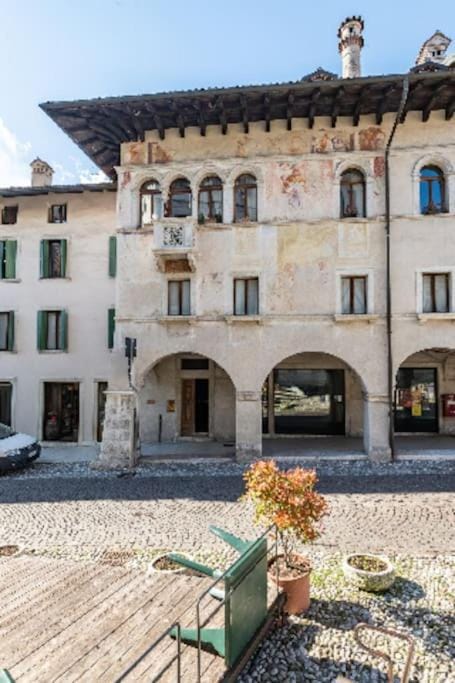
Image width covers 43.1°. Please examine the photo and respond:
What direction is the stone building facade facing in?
toward the camera

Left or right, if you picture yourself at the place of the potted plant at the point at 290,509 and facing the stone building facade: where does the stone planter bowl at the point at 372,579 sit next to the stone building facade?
right

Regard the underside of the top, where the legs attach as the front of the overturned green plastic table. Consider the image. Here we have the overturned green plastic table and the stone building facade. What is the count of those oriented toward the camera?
1

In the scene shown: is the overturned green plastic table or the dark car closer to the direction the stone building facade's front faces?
the overturned green plastic table

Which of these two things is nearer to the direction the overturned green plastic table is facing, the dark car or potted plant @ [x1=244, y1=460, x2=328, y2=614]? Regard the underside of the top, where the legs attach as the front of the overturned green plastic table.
the dark car

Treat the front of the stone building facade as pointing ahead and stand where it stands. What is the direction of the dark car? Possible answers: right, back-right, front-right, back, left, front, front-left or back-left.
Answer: right

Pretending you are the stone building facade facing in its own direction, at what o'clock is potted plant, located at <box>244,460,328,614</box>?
The potted plant is roughly at 12 o'clock from the stone building facade.

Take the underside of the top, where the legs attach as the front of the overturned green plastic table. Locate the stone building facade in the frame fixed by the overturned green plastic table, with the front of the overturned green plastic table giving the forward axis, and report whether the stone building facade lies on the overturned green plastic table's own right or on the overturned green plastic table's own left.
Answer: on the overturned green plastic table's own right

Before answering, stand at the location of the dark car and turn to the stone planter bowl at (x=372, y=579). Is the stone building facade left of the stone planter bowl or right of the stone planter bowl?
left
